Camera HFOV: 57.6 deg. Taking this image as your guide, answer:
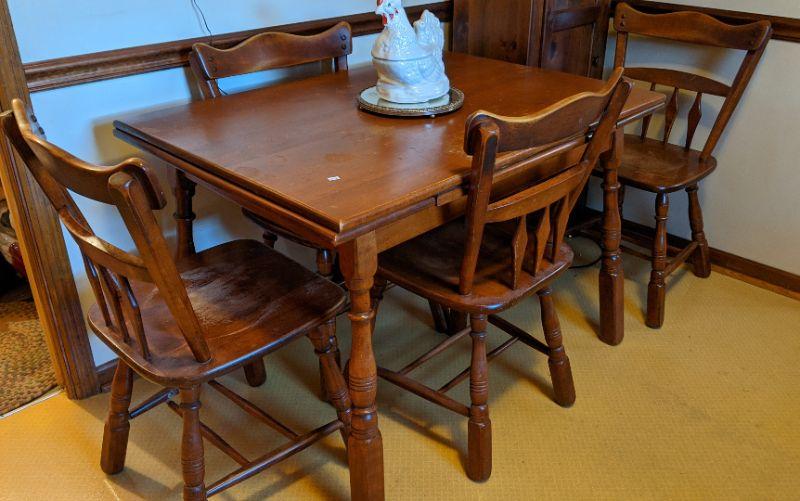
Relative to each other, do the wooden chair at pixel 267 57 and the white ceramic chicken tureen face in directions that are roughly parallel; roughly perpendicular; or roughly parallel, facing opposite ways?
roughly perpendicular

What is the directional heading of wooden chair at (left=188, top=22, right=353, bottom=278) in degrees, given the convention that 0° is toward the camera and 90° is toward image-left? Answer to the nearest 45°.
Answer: approximately 315°

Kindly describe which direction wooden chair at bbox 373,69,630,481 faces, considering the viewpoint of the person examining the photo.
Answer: facing away from the viewer and to the left of the viewer

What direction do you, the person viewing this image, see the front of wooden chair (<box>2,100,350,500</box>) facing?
facing away from the viewer and to the right of the viewer

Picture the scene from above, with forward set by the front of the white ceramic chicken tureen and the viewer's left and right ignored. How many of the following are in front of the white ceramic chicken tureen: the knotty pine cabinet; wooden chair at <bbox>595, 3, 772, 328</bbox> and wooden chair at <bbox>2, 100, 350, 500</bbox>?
1

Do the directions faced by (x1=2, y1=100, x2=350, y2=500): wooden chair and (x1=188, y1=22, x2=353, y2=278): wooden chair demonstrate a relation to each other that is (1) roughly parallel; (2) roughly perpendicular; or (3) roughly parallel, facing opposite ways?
roughly perpendicular

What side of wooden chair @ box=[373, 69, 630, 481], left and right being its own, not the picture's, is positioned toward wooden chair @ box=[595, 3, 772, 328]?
right

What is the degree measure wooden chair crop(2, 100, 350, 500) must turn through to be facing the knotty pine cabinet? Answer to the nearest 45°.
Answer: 0° — it already faces it

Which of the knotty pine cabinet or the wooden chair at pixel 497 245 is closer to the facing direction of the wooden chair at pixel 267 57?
the wooden chair

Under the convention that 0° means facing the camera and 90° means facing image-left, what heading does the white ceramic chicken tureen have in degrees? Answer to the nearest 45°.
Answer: approximately 45°
